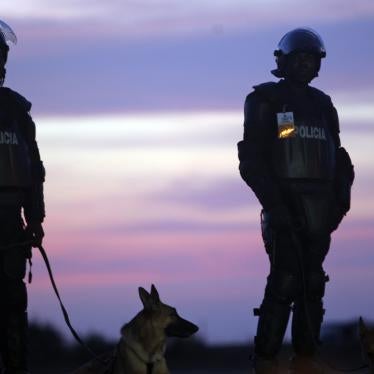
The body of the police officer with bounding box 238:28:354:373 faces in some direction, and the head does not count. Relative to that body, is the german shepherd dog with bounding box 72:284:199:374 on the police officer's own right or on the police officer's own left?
on the police officer's own right

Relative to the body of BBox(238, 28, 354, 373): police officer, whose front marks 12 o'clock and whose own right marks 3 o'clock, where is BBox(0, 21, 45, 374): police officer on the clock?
BBox(0, 21, 45, 374): police officer is roughly at 4 o'clock from BBox(238, 28, 354, 373): police officer.

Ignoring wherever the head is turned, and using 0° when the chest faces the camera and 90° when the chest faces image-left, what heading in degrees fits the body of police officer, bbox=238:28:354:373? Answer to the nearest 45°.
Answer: approximately 315°

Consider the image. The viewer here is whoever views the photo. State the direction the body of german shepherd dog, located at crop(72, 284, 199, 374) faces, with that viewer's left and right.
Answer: facing the viewer and to the right of the viewer

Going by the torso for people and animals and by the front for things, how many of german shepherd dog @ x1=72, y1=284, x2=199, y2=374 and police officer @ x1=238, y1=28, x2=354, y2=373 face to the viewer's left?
0
